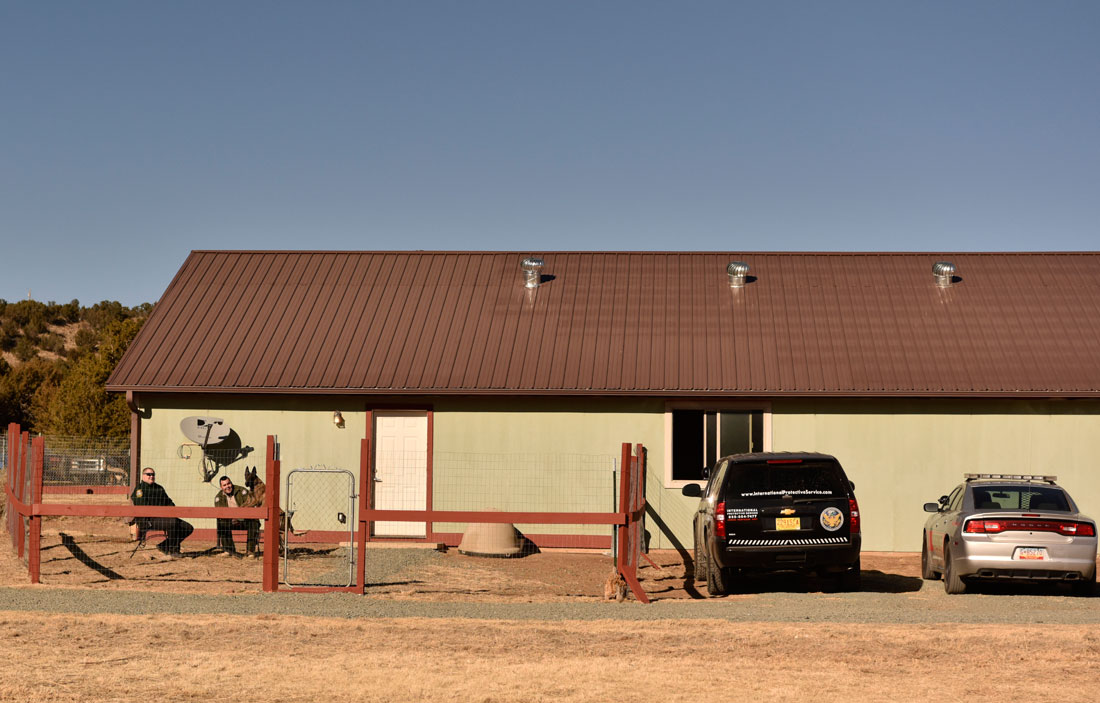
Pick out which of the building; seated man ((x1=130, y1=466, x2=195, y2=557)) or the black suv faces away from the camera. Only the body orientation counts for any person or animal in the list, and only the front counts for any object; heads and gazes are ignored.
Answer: the black suv

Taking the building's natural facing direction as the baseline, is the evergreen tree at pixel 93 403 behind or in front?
behind

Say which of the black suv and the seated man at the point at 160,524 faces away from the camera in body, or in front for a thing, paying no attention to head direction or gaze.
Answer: the black suv

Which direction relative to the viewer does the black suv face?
away from the camera

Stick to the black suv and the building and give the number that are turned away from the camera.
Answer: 1

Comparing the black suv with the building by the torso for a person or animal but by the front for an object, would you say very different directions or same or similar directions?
very different directions
